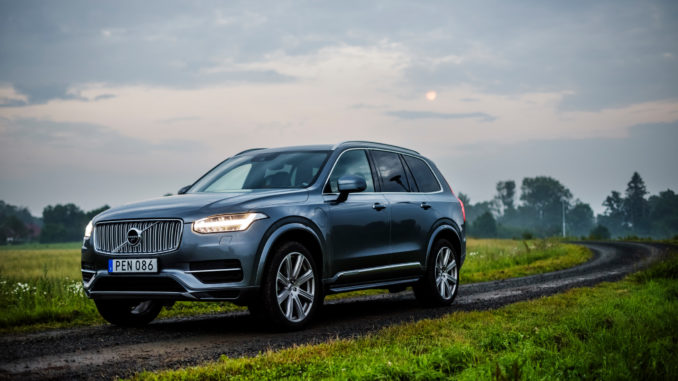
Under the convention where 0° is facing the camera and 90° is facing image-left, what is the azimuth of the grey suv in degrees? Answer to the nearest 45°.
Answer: approximately 45°
